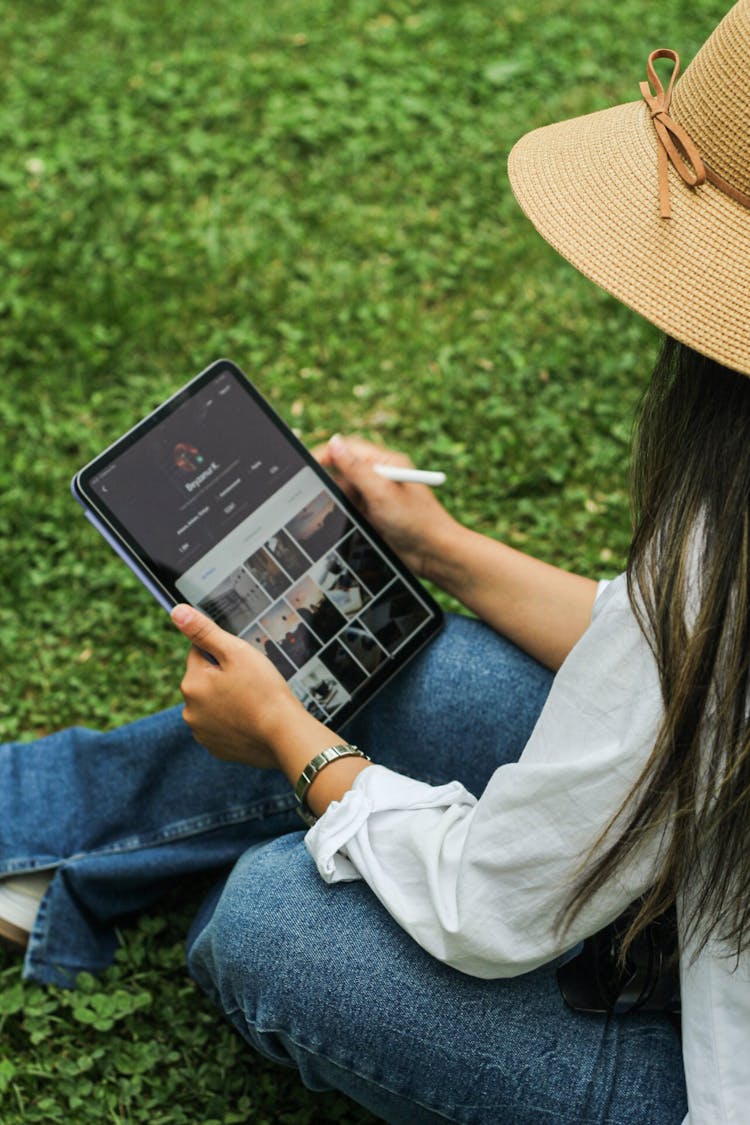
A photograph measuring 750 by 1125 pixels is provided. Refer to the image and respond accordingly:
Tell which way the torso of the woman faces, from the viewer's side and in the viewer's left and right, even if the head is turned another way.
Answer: facing away from the viewer and to the left of the viewer

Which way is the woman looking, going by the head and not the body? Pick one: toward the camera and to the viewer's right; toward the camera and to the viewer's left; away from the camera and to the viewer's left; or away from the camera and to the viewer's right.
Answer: away from the camera and to the viewer's left
